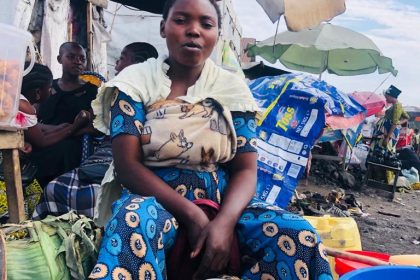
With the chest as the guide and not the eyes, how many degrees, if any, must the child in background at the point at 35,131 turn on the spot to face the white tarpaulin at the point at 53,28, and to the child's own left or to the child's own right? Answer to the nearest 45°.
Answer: approximately 90° to the child's own left

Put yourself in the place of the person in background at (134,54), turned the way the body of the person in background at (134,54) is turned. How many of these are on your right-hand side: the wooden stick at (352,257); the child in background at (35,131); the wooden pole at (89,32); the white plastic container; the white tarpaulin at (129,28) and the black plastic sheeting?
3

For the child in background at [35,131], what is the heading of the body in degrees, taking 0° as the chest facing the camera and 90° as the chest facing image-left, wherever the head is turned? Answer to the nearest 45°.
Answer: approximately 270°

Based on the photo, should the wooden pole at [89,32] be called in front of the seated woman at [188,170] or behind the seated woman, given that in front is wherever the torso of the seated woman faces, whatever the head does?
behind

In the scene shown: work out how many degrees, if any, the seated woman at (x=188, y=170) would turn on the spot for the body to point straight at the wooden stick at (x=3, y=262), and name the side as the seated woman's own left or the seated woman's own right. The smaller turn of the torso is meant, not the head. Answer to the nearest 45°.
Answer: approximately 45° to the seated woman's own right

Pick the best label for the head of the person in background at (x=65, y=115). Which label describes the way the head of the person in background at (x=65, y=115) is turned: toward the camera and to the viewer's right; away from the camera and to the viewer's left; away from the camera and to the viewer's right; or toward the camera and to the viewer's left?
toward the camera and to the viewer's right
